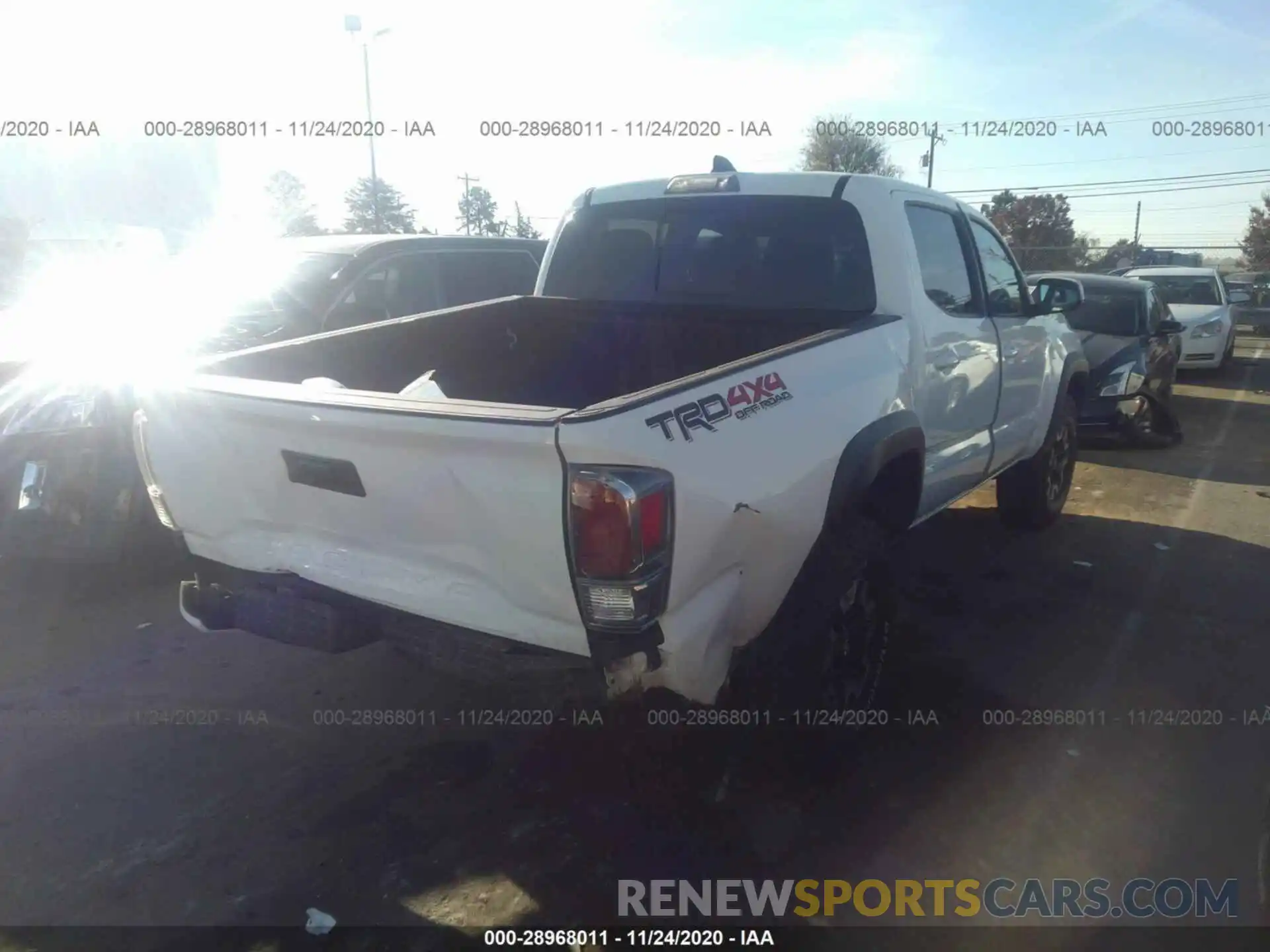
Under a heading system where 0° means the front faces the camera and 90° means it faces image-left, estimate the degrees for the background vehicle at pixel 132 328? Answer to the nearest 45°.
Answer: approximately 45°

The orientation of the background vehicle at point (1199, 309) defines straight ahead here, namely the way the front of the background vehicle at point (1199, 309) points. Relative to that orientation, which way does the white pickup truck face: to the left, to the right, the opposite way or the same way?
the opposite way

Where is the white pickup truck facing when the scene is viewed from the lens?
facing away from the viewer and to the right of the viewer

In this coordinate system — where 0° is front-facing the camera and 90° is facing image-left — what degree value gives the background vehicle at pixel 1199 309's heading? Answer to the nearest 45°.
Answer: approximately 0°

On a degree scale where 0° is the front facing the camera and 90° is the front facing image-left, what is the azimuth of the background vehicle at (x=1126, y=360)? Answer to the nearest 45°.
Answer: approximately 45°

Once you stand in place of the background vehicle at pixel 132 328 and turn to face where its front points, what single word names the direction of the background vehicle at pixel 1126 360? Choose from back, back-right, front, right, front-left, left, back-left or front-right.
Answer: back-left

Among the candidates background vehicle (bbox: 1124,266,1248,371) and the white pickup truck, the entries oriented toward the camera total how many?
1

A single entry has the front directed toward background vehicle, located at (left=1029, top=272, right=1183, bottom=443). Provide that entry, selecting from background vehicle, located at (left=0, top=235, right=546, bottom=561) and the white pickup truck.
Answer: the white pickup truck

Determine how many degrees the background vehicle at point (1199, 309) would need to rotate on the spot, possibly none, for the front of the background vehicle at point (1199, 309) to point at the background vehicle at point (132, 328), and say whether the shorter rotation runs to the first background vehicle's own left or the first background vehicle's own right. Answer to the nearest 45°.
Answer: approximately 45° to the first background vehicle's own right
